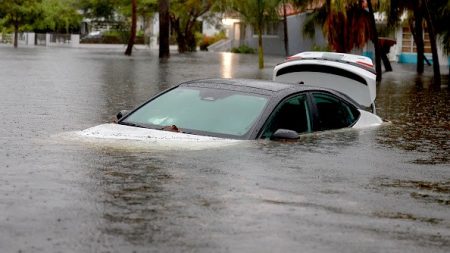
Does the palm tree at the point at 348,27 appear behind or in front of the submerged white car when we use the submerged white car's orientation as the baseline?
behind

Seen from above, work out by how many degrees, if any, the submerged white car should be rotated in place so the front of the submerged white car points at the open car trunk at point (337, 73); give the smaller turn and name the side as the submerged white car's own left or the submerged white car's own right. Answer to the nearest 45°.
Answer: approximately 135° to the submerged white car's own right

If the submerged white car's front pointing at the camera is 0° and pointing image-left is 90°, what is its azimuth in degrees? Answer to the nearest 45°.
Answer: approximately 45°
